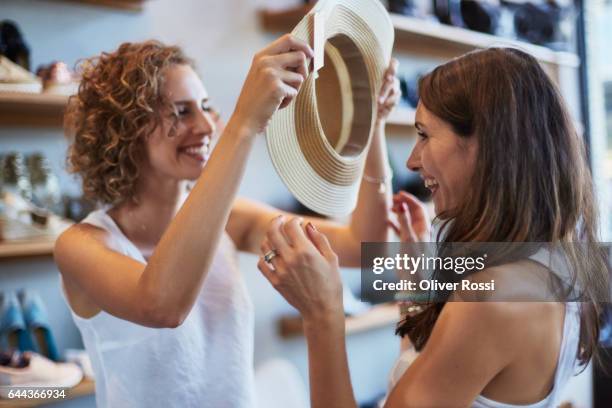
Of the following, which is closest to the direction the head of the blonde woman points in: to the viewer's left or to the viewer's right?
to the viewer's right

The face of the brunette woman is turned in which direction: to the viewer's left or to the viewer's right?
to the viewer's left

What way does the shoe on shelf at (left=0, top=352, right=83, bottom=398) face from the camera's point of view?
to the viewer's right
